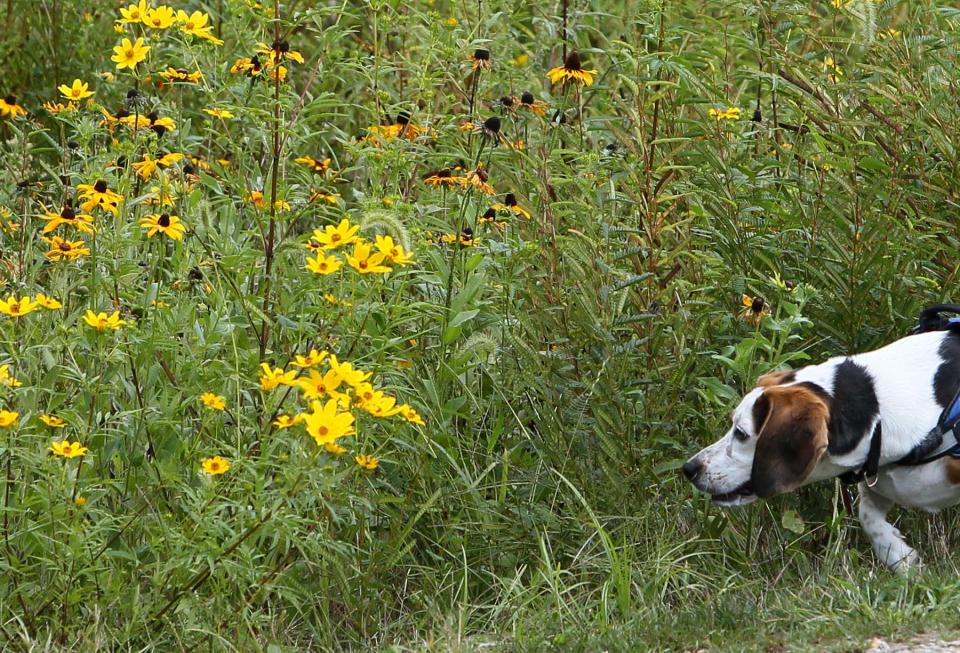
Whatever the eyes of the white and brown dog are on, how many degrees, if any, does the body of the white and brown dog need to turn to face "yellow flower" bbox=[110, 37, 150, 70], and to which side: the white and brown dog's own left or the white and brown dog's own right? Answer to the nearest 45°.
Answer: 0° — it already faces it

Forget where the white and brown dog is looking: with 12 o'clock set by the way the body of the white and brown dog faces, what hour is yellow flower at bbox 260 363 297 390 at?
The yellow flower is roughly at 11 o'clock from the white and brown dog.

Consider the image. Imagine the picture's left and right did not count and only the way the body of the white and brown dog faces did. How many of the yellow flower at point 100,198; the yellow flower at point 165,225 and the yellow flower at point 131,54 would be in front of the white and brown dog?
3

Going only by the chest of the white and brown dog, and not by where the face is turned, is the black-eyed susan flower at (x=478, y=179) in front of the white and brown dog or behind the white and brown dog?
in front

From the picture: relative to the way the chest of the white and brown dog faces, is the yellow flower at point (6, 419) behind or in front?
in front

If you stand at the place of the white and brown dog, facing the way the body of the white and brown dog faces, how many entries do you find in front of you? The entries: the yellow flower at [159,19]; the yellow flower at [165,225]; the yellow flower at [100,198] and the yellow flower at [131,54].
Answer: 4

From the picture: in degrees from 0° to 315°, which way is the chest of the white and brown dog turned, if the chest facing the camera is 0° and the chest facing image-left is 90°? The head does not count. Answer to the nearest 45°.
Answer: approximately 90°

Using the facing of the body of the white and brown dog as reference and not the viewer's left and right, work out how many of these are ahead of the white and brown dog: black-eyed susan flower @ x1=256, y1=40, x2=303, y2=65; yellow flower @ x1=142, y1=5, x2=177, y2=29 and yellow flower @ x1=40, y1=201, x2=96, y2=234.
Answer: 3

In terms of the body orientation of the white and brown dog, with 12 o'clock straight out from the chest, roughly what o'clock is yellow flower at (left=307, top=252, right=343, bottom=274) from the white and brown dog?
The yellow flower is roughly at 1 o'clock from the white and brown dog.

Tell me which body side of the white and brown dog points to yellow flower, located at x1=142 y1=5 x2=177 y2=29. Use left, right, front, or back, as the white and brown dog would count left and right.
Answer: front

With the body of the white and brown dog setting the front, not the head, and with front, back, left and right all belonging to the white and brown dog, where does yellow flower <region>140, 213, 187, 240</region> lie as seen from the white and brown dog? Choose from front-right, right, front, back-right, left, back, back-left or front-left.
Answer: front

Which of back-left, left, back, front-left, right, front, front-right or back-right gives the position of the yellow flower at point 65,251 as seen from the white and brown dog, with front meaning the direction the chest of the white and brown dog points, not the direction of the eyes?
front

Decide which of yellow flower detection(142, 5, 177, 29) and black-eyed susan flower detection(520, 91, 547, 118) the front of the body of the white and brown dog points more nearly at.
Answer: the yellow flower

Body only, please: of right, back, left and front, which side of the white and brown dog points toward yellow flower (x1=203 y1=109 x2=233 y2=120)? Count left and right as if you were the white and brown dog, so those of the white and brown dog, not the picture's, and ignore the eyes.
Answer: front

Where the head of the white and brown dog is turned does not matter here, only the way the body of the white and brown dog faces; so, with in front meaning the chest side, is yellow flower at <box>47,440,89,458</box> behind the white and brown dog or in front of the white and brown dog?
in front

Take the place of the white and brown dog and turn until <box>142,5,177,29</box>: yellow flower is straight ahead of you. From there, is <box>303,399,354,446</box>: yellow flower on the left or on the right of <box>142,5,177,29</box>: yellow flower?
left
